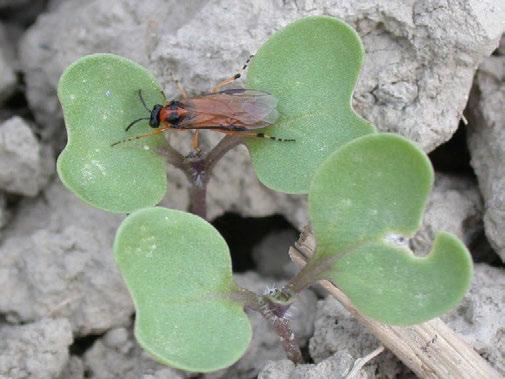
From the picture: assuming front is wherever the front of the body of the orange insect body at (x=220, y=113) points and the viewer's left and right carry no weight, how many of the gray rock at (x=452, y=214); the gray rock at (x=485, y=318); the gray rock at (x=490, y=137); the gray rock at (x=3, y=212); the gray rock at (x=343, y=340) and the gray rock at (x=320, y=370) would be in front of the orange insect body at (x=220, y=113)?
1

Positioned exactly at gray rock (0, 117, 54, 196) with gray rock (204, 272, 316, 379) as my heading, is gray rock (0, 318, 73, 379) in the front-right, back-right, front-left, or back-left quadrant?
front-right

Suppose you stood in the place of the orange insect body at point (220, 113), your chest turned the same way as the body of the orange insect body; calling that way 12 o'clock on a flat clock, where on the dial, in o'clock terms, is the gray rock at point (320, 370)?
The gray rock is roughly at 8 o'clock from the orange insect body.

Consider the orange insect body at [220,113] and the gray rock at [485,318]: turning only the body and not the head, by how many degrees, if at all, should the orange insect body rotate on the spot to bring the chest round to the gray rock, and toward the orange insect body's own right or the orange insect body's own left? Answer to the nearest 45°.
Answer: approximately 135° to the orange insect body's own left

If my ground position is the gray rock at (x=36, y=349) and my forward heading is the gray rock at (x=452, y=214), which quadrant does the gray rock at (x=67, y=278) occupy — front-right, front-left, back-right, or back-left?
front-left

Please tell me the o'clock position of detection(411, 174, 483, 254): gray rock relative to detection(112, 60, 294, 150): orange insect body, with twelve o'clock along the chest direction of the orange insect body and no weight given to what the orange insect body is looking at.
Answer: The gray rock is roughly at 6 o'clock from the orange insect body.

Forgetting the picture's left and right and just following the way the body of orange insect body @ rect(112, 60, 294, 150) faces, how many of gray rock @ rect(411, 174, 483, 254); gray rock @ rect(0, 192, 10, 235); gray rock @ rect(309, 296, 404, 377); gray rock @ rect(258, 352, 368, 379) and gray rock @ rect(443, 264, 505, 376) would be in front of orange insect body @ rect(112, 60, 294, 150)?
1

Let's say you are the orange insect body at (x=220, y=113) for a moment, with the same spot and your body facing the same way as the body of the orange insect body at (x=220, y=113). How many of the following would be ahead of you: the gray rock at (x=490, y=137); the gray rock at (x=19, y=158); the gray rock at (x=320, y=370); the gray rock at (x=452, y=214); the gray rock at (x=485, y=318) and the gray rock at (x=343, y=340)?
1

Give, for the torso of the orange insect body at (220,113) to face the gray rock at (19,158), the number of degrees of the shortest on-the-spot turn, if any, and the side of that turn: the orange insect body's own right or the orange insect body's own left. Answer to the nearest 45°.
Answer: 0° — it already faces it

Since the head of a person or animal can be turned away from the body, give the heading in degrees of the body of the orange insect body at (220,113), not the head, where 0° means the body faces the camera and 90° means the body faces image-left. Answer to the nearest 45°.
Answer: approximately 90°

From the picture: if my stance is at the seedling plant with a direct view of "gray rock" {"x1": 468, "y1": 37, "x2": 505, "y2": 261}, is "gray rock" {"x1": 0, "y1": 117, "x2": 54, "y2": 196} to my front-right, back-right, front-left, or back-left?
back-left

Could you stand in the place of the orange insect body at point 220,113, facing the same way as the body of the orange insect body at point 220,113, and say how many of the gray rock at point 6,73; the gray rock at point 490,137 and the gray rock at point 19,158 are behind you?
1

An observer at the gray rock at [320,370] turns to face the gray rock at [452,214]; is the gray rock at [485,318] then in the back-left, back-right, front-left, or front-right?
front-right

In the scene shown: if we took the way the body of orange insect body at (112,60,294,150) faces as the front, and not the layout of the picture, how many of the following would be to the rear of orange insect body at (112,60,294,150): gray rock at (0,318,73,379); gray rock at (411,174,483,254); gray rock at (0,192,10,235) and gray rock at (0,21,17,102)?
1

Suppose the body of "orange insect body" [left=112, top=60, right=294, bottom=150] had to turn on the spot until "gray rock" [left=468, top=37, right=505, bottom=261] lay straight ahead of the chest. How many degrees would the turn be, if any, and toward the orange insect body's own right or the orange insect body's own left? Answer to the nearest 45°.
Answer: approximately 180°

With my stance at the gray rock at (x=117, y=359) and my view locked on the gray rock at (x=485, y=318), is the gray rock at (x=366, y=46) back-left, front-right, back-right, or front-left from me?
front-left
